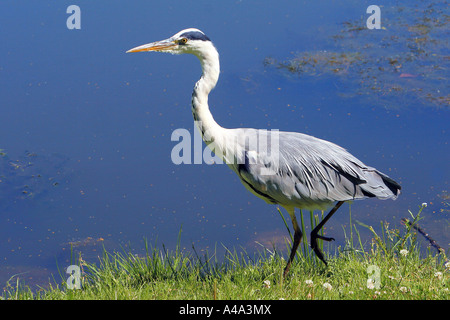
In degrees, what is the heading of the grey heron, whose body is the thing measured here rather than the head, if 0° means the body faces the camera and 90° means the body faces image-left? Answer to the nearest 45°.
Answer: approximately 90°
